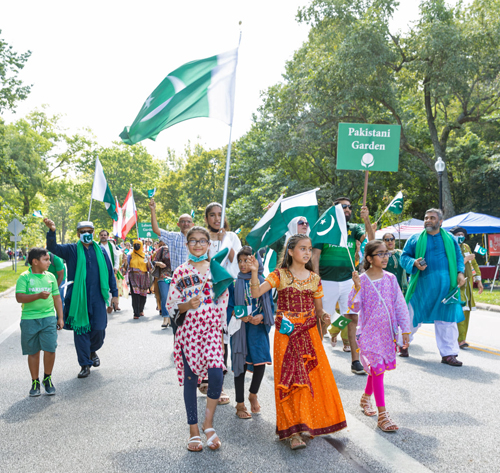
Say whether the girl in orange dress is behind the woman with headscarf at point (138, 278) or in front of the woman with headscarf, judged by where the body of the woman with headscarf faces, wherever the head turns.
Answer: in front

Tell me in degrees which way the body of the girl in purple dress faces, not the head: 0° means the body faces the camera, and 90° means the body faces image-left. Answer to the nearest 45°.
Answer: approximately 315°

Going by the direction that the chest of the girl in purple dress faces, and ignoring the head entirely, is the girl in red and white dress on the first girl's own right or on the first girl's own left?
on the first girl's own right

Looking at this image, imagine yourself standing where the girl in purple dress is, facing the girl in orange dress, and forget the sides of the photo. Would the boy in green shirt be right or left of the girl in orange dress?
right

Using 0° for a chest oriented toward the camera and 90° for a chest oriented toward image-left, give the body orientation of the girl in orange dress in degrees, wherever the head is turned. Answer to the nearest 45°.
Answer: approximately 0°

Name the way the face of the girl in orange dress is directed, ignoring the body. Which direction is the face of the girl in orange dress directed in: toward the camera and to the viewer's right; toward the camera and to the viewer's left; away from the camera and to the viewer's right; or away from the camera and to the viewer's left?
toward the camera and to the viewer's right

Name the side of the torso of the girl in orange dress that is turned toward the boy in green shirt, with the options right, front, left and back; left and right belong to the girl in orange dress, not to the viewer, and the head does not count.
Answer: right

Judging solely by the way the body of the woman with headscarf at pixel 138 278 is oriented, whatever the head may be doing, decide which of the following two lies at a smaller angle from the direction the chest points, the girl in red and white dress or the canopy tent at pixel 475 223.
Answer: the girl in red and white dress

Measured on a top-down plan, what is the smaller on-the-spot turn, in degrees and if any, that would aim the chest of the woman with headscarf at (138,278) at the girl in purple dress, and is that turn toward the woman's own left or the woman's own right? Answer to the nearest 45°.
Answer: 0° — they already face them
